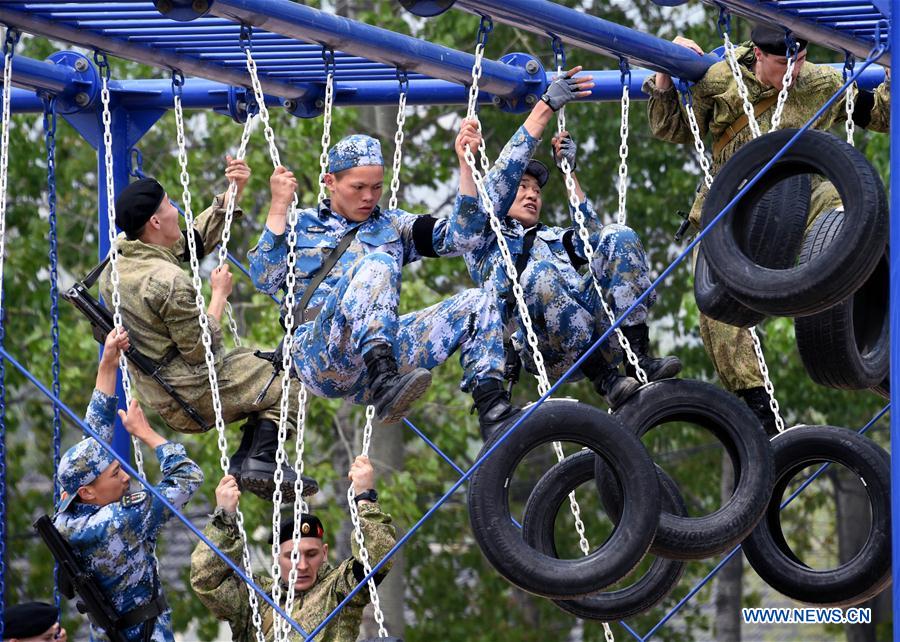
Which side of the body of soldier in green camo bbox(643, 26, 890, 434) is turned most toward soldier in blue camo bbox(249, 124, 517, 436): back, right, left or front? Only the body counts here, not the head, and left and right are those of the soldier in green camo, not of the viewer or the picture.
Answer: right

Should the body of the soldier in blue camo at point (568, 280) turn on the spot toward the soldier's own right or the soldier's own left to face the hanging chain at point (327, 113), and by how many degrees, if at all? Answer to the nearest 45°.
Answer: approximately 135° to the soldier's own right

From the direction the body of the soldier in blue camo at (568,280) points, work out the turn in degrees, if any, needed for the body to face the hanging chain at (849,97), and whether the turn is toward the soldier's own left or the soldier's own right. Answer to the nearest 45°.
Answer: approximately 45° to the soldier's own left

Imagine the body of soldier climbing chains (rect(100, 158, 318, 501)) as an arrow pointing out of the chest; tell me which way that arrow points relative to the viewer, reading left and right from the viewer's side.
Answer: facing to the right of the viewer

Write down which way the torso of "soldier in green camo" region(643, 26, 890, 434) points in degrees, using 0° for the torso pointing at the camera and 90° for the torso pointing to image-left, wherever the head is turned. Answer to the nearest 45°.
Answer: approximately 315°

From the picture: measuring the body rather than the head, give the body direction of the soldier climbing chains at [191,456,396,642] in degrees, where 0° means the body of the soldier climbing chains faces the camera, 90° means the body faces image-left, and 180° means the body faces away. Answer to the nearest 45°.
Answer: approximately 0°

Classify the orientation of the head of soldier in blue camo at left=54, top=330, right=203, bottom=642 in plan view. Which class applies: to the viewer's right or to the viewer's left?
to the viewer's right

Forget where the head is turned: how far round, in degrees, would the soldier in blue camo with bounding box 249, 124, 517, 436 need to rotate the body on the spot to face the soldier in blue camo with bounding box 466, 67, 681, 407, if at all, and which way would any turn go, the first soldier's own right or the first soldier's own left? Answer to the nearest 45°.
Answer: approximately 90° to the first soldier's own left

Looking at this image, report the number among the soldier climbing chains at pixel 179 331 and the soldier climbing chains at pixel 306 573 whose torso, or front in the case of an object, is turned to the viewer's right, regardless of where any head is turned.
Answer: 1
